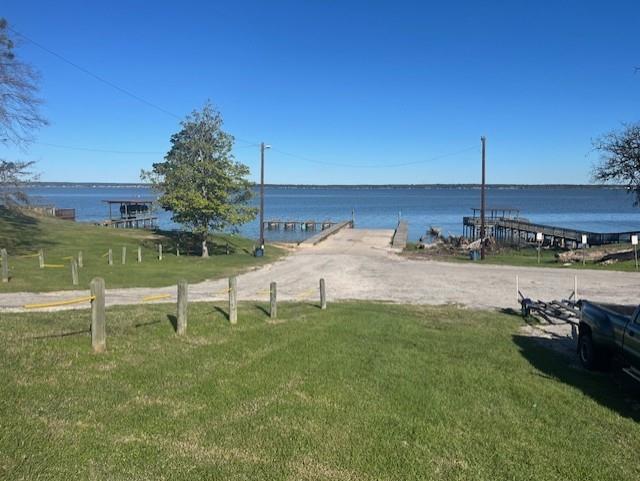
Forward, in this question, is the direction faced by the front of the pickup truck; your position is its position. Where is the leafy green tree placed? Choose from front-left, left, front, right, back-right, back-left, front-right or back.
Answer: back

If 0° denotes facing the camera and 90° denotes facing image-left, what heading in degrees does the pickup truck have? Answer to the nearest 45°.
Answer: approximately 315°

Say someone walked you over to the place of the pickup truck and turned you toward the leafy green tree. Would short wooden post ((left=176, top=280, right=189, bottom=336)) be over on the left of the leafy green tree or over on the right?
left

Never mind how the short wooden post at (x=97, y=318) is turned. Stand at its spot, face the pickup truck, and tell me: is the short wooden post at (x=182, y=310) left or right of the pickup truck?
left
